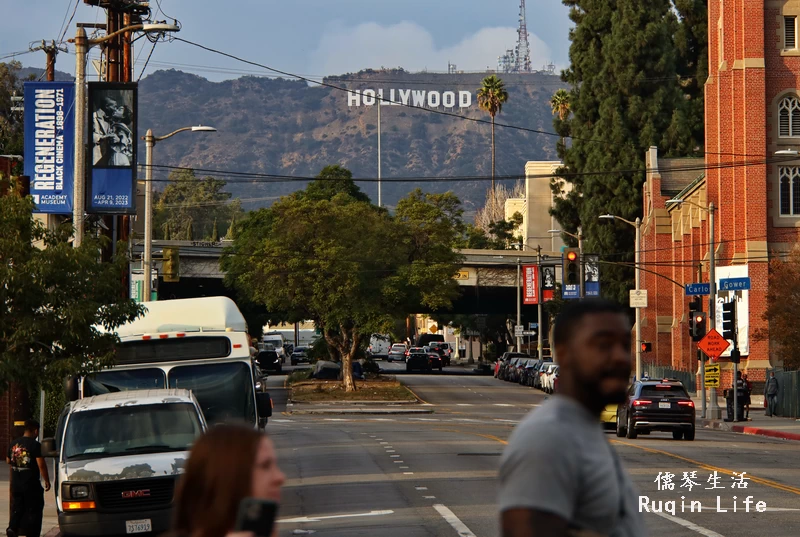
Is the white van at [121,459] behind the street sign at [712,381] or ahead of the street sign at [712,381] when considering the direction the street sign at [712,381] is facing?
ahead

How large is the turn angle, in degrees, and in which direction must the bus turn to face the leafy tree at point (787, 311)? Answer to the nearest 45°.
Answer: approximately 135° to its left

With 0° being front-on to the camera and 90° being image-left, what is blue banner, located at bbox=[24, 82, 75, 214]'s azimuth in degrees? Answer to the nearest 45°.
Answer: approximately 0°

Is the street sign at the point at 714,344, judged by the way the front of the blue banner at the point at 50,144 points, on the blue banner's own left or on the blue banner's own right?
on the blue banner's own left

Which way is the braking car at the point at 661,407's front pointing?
away from the camera

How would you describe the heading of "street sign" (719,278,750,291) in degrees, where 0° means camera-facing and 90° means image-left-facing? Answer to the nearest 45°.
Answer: approximately 0°

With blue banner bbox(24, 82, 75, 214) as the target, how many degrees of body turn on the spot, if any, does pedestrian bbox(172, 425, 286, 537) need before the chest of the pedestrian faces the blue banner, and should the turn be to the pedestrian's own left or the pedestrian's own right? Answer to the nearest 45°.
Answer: approximately 90° to the pedestrian's own left

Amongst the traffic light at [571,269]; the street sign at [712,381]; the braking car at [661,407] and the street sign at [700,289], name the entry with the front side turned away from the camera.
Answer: the braking car

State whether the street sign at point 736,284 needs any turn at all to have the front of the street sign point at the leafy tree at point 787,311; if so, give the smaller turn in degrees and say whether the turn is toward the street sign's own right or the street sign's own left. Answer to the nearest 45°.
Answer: approximately 135° to the street sign's own left

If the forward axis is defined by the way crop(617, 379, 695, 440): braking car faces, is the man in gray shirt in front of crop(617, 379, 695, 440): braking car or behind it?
behind

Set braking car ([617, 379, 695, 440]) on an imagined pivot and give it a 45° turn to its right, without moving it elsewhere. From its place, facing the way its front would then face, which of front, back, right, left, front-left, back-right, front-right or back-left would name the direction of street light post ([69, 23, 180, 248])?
back
